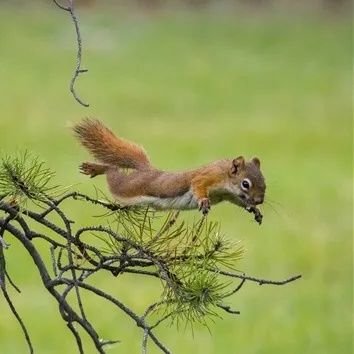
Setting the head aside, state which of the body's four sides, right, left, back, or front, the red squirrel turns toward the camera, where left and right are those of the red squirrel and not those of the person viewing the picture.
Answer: right
